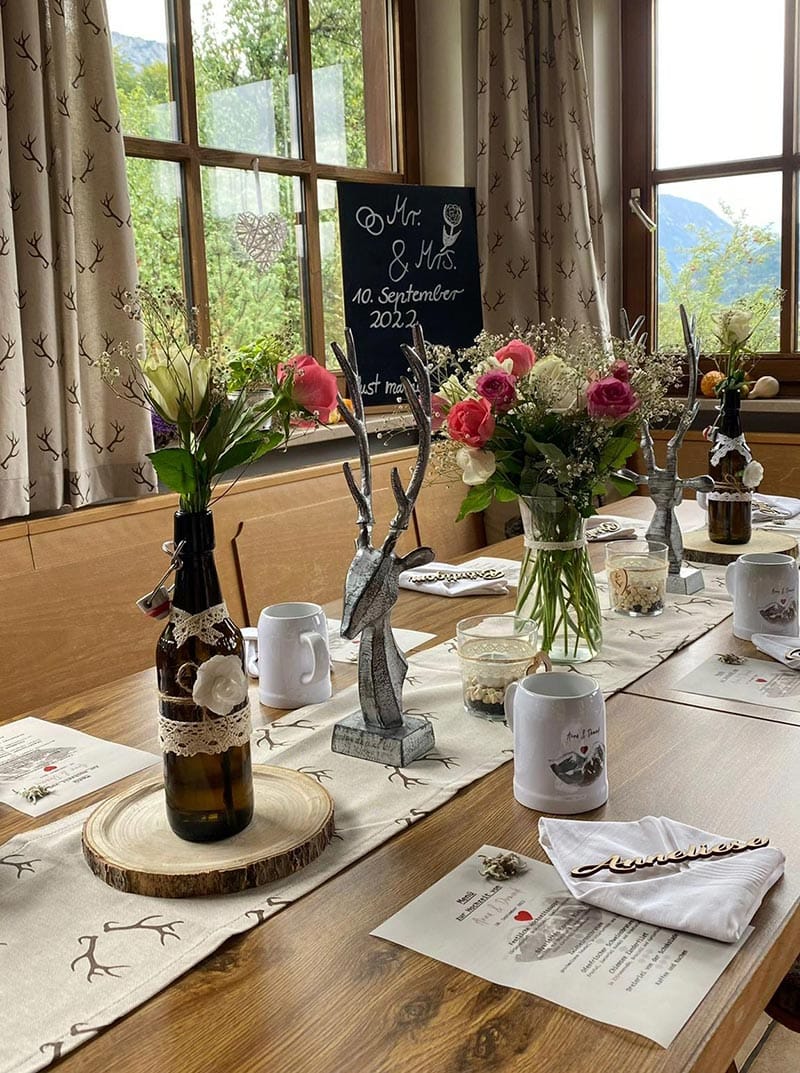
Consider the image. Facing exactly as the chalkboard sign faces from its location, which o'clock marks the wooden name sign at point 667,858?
The wooden name sign is roughly at 12 o'clock from the chalkboard sign.

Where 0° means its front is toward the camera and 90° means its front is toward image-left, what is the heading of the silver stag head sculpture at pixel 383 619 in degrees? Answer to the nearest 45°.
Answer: approximately 45°

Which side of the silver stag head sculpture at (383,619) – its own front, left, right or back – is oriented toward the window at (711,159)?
back

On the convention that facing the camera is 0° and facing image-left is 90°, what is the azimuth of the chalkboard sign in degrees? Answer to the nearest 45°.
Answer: approximately 0°

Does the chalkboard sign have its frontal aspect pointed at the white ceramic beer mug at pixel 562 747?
yes

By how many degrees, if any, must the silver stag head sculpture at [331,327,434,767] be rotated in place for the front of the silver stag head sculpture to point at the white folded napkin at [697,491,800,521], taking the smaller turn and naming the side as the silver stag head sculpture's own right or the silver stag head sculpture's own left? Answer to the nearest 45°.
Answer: approximately 180°

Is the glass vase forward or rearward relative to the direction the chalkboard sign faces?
forward

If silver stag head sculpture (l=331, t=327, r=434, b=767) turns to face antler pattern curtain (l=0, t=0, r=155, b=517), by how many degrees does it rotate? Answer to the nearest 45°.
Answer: approximately 90° to its right

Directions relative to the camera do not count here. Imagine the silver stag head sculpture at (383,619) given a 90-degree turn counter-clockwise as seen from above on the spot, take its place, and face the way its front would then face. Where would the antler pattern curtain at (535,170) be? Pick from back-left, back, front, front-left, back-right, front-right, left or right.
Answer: back-left

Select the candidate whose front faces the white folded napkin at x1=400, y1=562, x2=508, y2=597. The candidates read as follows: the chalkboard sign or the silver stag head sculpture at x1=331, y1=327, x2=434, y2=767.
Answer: the chalkboard sign
